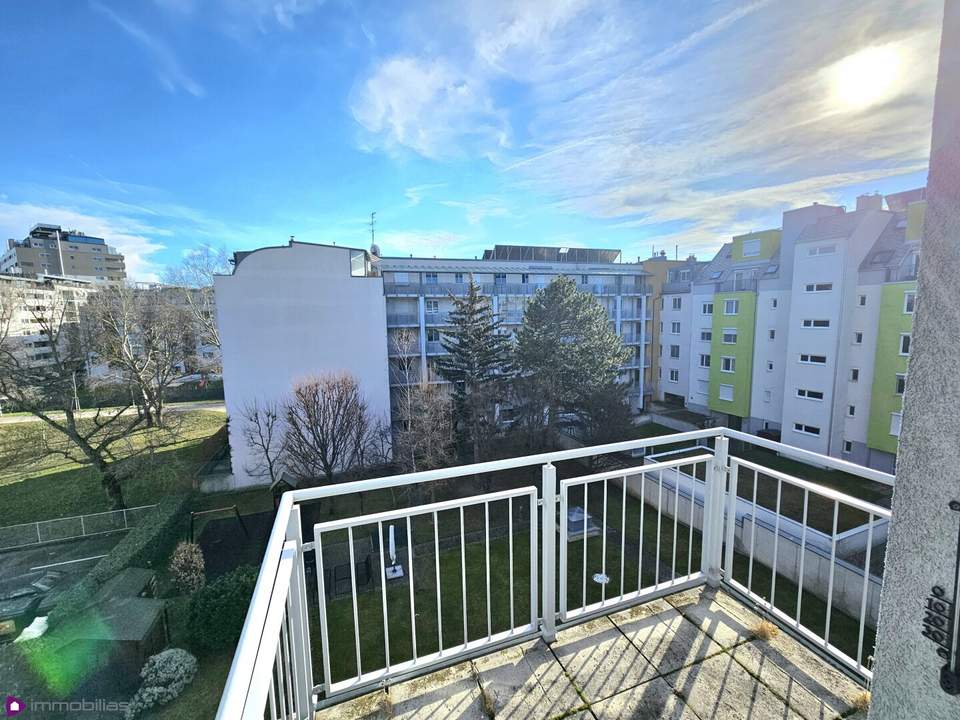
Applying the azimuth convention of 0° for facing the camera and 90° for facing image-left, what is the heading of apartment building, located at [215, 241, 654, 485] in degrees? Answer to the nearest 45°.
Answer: approximately 315°

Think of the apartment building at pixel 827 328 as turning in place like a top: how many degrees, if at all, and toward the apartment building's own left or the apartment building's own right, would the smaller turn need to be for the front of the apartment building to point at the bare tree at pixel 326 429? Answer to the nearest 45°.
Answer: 0° — it already faces it

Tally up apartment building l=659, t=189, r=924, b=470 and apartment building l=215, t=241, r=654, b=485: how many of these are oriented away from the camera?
0

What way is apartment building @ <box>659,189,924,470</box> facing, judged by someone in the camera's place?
facing the viewer and to the left of the viewer

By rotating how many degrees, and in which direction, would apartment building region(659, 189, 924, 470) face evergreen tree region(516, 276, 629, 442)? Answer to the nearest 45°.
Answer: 0° — it already faces it

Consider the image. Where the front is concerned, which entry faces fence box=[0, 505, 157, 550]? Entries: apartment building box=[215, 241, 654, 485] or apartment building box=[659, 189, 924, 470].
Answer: apartment building box=[659, 189, 924, 470]

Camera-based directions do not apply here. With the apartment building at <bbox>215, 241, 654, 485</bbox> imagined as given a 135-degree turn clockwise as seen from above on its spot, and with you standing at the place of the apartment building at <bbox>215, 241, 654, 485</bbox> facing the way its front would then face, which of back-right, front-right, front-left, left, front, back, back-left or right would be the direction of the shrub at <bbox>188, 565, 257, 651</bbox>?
left

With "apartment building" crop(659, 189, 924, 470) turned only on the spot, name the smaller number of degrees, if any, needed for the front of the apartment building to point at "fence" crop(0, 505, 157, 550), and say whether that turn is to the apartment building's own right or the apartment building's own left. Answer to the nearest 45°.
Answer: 0° — it already faces it

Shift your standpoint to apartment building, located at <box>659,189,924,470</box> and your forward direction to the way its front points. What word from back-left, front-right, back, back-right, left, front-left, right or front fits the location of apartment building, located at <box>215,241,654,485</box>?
front

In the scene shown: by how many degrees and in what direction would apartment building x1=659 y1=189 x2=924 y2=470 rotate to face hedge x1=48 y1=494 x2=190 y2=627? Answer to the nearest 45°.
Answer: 0° — it already faces it

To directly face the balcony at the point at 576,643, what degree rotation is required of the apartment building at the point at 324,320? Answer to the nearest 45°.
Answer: approximately 45° to its right

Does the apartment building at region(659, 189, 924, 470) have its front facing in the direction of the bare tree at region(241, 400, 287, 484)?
yes
